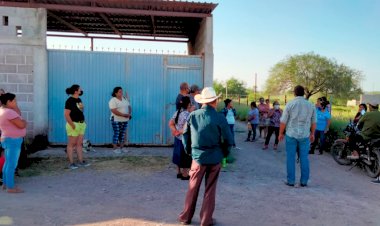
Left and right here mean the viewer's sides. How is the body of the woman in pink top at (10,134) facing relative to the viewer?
facing to the right of the viewer

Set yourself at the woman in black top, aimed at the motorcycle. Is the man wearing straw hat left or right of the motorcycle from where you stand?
right

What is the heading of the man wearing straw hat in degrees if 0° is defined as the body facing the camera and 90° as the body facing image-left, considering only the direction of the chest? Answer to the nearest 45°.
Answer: approximately 180°

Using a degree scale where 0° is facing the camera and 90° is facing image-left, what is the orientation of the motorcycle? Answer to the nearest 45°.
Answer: approximately 135°

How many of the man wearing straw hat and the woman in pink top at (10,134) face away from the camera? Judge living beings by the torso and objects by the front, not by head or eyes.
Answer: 1

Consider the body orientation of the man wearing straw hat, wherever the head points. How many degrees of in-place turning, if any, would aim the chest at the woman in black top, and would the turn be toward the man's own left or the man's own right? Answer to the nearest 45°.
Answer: approximately 45° to the man's own left

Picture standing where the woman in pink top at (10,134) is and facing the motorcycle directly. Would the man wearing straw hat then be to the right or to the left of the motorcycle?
right

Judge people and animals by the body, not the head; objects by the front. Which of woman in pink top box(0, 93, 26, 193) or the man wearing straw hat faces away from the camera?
the man wearing straw hat
